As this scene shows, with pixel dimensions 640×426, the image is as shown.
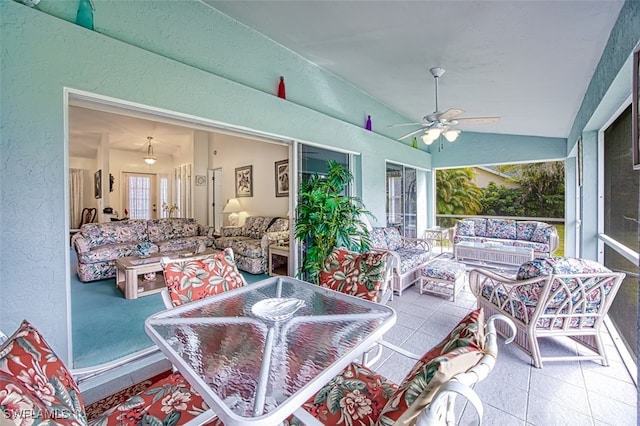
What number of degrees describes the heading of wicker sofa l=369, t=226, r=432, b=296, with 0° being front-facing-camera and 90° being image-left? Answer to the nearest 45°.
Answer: approximately 315°

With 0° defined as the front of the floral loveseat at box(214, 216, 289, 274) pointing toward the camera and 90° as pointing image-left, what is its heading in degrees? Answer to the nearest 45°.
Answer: approximately 45°

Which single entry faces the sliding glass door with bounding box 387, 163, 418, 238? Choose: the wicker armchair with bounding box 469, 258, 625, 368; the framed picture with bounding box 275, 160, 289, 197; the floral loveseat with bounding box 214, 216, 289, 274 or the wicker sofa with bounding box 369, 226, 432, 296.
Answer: the wicker armchair

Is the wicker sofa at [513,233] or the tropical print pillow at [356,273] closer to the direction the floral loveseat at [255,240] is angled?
the tropical print pillow

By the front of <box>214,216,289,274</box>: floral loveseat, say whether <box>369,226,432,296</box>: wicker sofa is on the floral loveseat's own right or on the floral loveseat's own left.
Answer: on the floral loveseat's own left

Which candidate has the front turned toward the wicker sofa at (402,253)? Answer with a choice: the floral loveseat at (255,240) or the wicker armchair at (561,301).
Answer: the wicker armchair

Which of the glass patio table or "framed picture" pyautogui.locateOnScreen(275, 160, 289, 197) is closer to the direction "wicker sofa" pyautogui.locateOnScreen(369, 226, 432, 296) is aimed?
the glass patio table

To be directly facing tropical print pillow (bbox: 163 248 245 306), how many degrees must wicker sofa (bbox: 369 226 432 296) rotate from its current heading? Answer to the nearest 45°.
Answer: approximately 90° to its right

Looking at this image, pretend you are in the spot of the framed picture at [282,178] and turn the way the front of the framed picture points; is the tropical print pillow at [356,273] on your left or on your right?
on your left

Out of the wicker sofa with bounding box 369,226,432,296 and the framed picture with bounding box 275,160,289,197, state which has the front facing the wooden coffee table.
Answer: the framed picture
